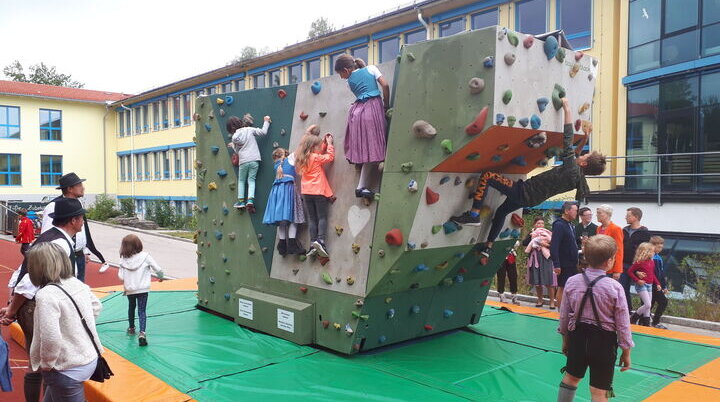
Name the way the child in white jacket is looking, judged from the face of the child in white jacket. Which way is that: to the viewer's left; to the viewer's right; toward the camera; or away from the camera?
away from the camera

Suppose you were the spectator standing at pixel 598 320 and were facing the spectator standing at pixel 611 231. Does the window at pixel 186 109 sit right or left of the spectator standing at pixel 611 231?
left

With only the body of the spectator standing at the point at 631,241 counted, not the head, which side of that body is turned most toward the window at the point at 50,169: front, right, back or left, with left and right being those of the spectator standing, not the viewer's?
right

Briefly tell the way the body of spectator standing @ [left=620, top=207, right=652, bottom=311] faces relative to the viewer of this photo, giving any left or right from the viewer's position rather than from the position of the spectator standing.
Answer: facing the viewer and to the left of the viewer

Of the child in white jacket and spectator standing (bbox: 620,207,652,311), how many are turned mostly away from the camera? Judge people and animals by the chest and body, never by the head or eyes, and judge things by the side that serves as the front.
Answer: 1

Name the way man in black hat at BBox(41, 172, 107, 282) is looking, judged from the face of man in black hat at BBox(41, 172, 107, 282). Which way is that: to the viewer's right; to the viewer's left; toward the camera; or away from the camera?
to the viewer's right

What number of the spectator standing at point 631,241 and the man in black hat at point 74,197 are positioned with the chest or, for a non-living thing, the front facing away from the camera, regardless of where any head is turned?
0

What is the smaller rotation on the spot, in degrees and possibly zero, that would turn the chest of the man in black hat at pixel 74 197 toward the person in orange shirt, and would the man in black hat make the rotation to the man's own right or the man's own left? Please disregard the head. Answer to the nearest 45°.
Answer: approximately 45° to the man's own right

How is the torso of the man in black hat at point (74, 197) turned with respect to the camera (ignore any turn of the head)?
to the viewer's right

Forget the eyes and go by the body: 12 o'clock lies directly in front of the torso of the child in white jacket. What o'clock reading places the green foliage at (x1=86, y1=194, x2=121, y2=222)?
The green foliage is roughly at 12 o'clock from the child in white jacket.

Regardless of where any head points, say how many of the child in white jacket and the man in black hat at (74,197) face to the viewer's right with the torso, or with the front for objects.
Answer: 1
